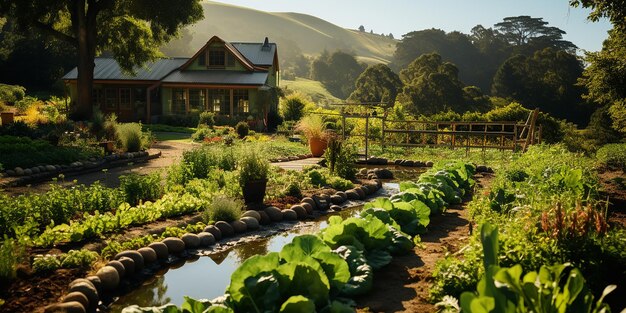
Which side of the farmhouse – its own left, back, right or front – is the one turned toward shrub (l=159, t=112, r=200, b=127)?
front

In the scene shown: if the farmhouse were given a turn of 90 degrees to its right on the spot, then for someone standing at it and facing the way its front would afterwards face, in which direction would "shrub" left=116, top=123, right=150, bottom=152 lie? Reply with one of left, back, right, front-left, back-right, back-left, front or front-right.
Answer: left

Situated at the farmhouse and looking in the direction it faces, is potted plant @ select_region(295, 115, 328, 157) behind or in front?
in front

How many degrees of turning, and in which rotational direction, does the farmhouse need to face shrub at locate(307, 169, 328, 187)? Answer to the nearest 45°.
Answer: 0° — it already faces it

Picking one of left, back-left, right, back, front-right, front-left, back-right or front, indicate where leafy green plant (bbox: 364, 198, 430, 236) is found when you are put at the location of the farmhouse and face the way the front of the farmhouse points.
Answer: front

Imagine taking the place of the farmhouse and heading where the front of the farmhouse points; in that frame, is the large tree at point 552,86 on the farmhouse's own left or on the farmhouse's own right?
on the farmhouse's own left

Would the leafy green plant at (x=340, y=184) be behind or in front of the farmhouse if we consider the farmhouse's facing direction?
in front

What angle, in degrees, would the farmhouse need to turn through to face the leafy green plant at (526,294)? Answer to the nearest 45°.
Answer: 0° — it already faces it

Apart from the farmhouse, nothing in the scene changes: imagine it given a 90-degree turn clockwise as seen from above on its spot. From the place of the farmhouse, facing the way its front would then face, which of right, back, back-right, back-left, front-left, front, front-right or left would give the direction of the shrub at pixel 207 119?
left

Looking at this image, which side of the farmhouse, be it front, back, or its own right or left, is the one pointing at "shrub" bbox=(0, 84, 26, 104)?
right

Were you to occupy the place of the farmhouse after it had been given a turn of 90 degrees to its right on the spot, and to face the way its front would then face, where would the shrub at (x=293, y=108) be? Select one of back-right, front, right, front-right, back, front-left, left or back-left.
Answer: back

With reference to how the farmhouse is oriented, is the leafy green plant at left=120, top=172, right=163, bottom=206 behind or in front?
in front

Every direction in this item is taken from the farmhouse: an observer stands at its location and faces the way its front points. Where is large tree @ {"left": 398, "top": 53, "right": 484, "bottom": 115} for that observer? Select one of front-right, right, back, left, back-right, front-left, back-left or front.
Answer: left

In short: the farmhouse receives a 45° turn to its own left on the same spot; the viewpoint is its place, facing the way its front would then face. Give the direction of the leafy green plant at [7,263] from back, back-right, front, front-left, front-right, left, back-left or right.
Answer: front-right

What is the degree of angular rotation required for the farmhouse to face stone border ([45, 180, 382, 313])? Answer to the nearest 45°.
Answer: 0° — it already faces it

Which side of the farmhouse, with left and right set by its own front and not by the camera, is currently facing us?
front
